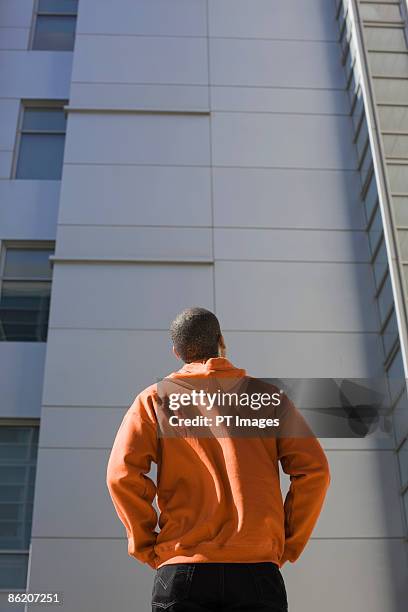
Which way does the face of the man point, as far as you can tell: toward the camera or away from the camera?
away from the camera

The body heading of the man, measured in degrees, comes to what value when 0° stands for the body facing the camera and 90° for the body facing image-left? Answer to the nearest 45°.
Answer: approximately 180°

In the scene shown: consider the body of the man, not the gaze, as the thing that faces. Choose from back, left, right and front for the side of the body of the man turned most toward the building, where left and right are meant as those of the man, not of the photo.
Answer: front
